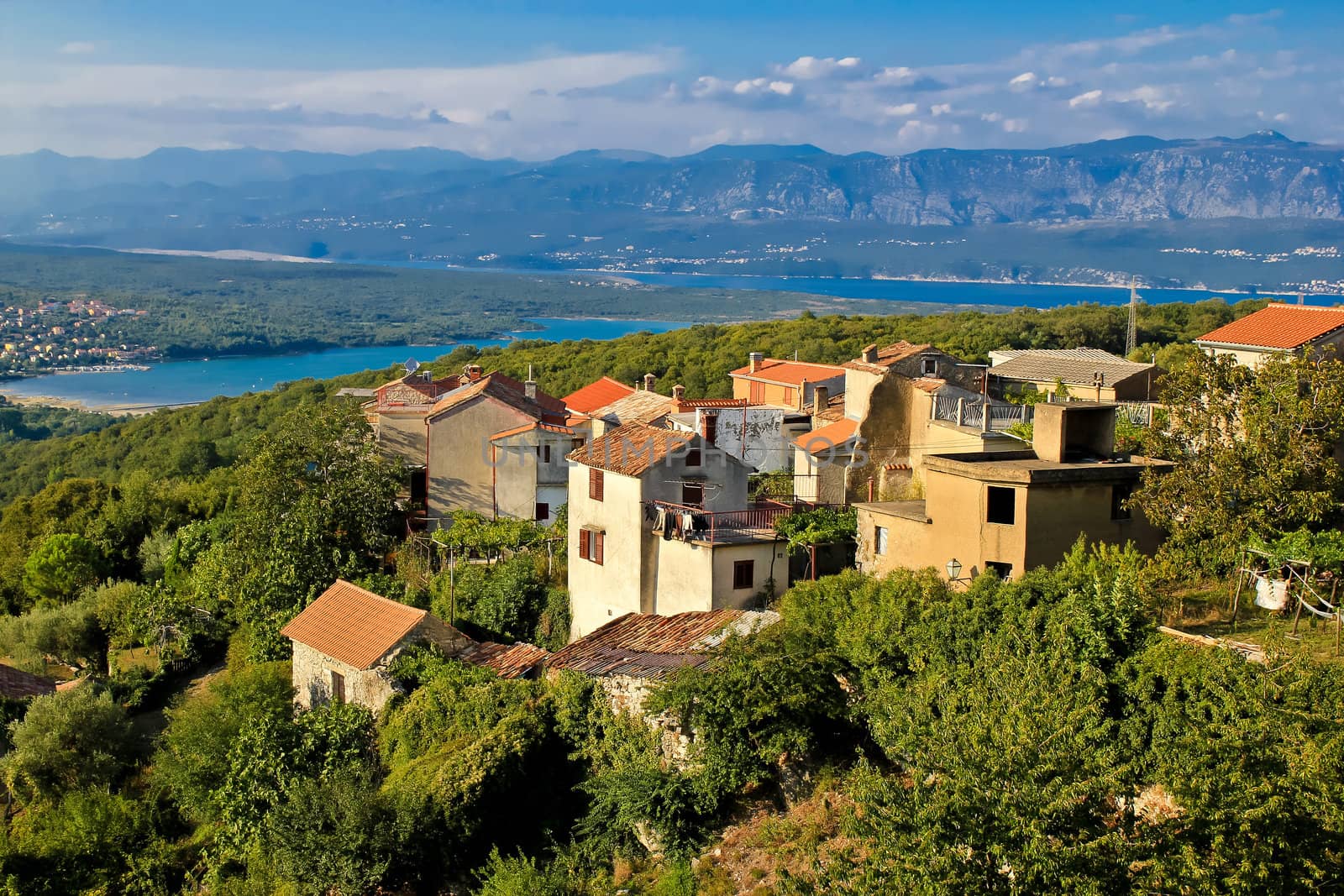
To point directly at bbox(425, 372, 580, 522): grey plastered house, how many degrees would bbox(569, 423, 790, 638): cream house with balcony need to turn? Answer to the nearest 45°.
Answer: approximately 180°

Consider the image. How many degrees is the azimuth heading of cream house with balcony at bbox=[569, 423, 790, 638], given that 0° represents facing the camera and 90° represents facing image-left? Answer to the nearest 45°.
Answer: approximately 315°

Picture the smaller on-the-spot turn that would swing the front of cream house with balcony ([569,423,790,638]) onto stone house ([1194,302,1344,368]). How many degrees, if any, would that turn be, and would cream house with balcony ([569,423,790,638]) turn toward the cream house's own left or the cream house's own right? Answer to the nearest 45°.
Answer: approximately 90° to the cream house's own left

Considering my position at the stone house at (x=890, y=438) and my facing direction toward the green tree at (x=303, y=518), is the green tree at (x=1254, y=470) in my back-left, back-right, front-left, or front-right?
back-left

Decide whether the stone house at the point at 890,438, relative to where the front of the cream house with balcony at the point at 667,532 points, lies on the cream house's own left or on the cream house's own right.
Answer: on the cream house's own left

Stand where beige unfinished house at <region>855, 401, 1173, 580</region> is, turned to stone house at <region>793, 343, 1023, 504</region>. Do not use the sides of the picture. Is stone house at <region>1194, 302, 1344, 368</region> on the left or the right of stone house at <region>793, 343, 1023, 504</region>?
right

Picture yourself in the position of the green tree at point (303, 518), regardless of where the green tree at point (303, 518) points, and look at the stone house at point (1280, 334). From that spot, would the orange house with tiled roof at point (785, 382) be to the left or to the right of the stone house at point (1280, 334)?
left

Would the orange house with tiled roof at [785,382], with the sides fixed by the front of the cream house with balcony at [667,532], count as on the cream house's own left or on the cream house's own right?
on the cream house's own left
